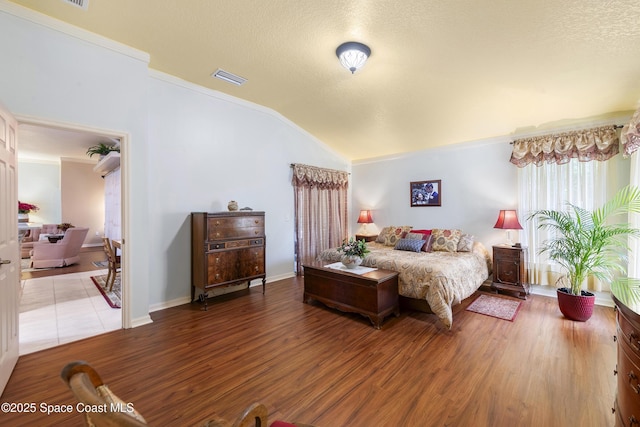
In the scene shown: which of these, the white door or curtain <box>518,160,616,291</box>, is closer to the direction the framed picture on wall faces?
the white door

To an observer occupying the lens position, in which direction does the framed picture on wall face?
facing the viewer

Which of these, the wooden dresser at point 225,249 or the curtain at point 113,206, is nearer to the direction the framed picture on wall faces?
the wooden dresser

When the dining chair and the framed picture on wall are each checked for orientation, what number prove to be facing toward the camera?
1

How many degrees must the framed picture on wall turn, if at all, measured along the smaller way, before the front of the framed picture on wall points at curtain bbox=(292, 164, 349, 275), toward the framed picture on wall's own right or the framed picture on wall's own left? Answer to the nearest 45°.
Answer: approximately 90° to the framed picture on wall's own right

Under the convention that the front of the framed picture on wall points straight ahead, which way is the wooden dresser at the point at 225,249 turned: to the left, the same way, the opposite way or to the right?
to the left

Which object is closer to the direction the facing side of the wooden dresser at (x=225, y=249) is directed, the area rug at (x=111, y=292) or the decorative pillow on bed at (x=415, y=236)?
the decorative pillow on bed

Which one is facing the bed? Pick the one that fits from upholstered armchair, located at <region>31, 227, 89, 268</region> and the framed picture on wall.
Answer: the framed picture on wall

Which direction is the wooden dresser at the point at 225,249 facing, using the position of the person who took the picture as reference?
facing the viewer and to the right of the viewer
